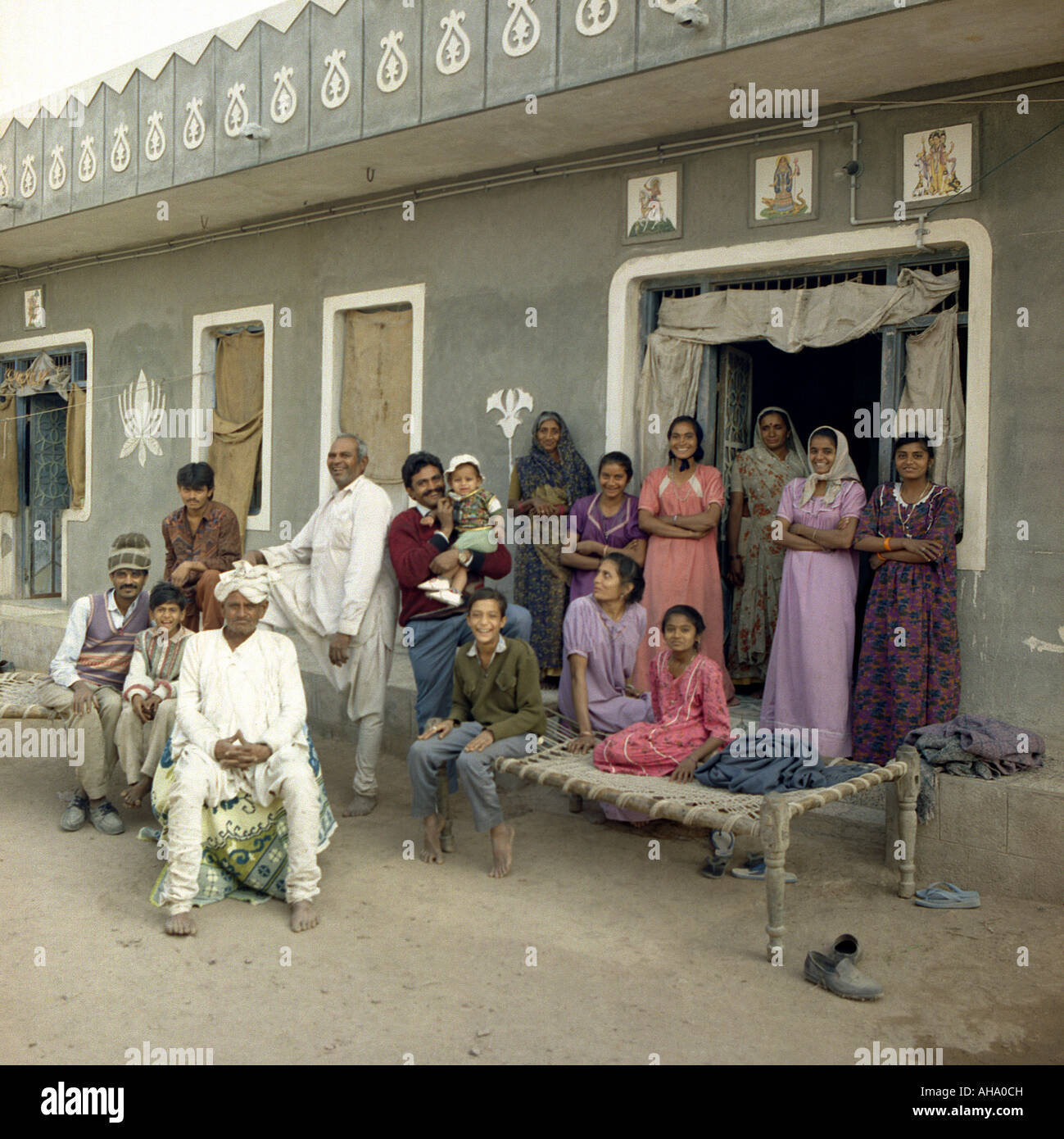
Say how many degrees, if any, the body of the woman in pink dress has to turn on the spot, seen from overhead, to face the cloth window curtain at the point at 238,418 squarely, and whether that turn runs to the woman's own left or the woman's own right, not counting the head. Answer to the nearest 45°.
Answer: approximately 135° to the woman's own right

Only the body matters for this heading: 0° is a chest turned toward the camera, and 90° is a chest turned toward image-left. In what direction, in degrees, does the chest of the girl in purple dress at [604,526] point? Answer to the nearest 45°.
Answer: approximately 0°

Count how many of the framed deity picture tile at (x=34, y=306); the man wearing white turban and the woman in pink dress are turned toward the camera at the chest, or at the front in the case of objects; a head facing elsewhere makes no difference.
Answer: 3

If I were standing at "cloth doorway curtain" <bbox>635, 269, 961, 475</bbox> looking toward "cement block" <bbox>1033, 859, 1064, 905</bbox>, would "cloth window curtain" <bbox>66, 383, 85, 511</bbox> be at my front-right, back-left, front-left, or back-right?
back-right

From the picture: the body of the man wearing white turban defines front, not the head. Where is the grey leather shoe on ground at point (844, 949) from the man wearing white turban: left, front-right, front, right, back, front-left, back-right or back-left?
front-left

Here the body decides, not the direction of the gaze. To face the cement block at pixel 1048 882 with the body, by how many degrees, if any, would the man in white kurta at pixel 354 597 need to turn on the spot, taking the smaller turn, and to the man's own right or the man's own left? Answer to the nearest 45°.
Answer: approximately 90° to the man's own left

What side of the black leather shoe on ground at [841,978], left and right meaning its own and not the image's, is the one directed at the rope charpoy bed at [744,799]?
back

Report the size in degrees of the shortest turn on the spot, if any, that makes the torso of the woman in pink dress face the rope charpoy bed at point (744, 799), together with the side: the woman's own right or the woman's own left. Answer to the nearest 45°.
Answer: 0° — they already face it

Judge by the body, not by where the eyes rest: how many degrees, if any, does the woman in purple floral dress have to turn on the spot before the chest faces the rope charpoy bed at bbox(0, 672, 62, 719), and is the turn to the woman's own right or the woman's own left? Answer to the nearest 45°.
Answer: approximately 90° to the woman's own right

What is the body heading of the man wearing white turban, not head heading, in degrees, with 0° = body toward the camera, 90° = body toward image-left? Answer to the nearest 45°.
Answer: approximately 0°
